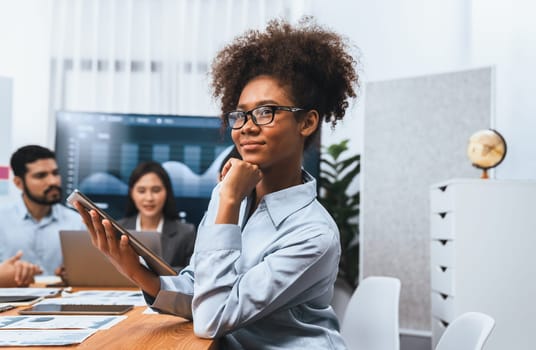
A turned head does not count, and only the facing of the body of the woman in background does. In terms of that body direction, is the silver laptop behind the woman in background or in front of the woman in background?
in front

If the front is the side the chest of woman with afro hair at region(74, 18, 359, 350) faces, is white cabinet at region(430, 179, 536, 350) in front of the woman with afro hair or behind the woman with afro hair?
behind

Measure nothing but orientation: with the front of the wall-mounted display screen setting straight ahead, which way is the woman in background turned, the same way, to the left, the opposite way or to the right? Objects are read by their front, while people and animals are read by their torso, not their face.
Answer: the same way

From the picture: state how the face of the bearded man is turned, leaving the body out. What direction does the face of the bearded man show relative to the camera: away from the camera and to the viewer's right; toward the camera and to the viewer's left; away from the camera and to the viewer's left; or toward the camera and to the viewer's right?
toward the camera and to the viewer's right

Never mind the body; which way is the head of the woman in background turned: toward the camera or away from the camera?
toward the camera

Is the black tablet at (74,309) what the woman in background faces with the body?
yes

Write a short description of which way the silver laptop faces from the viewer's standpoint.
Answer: facing away from the viewer

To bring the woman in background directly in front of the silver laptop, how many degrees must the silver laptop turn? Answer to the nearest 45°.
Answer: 0° — it already faces them

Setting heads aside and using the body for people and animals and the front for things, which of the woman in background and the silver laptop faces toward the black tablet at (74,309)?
the woman in background

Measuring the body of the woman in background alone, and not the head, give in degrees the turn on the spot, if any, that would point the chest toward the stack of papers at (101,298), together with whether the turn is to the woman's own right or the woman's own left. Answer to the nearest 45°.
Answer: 0° — they already face it

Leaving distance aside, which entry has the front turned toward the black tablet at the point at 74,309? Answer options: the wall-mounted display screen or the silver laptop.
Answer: the wall-mounted display screen

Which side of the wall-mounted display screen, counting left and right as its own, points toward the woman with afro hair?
front

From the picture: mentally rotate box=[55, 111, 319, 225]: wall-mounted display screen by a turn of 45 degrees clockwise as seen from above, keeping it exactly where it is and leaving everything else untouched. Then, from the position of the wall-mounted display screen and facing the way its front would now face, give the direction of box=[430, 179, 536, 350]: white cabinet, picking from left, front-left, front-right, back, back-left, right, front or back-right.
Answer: left

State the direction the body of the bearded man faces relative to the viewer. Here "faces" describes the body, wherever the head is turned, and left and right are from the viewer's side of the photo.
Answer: facing the viewer and to the right of the viewer

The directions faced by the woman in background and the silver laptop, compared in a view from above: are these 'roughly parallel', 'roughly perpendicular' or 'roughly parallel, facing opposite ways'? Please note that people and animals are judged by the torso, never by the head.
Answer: roughly parallel, facing opposite ways

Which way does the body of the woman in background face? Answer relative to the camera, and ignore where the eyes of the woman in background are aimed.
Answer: toward the camera

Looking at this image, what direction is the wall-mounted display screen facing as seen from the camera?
toward the camera
